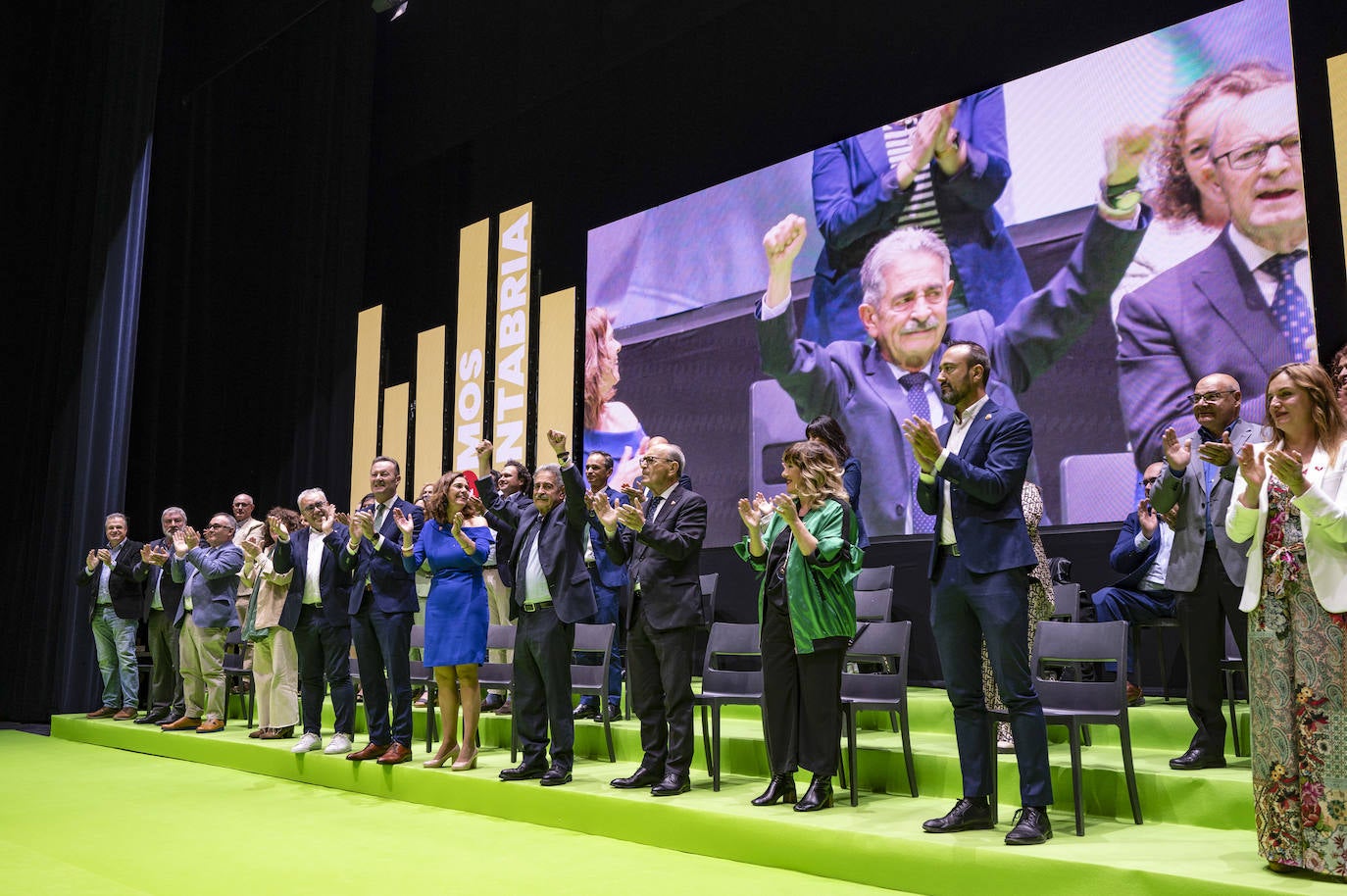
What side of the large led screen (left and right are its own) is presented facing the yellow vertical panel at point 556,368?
right

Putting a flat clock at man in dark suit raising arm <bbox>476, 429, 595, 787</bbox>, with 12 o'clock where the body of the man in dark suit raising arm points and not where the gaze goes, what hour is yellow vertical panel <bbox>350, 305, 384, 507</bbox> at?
The yellow vertical panel is roughly at 4 o'clock from the man in dark suit raising arm.

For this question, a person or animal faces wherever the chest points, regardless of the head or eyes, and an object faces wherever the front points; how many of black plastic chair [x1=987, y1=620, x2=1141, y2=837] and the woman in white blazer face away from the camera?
0

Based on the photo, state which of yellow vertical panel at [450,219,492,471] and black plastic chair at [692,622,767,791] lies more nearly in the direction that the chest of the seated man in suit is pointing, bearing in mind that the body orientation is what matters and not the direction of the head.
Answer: the black plastic chair

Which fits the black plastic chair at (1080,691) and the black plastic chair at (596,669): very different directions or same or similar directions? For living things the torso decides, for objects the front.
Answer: same or similar directions

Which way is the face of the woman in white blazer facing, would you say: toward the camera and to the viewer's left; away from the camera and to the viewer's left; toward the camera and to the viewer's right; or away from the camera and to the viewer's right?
toward the camera and to the viewer's left

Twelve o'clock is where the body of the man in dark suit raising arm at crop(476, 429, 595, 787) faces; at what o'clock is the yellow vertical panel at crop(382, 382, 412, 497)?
The yellow vertical panel is roughly at 4 o'clock from the man in dark suit raising arm.

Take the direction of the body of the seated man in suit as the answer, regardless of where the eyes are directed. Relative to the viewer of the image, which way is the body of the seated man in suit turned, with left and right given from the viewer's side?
facing the viewer and to the left of the viewer

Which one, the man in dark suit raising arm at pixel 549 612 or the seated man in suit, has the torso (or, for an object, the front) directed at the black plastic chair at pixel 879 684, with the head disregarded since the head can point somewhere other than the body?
the seated man in suit

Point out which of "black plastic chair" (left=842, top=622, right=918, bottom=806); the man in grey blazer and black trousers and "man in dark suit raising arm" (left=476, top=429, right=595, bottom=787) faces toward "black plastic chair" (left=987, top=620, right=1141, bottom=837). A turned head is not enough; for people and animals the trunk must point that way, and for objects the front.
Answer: the man in grey blazer and black trousers

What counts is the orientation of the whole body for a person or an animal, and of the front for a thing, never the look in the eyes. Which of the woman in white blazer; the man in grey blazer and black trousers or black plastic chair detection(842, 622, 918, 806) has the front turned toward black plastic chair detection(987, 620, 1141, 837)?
the man in grey blazer and black trousers

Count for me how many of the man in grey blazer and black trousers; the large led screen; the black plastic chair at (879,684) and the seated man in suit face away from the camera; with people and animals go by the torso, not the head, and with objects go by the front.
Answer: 0

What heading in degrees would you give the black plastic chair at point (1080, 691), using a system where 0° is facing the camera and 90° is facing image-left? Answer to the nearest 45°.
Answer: approximately 45°

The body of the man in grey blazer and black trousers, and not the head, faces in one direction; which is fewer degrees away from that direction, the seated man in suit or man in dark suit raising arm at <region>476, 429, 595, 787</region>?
the man in dark suit raising arm

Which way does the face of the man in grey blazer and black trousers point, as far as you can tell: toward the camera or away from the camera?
toward the camera

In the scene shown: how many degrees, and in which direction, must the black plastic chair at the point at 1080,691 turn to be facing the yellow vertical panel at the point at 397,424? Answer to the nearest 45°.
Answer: approximately 90° to its right

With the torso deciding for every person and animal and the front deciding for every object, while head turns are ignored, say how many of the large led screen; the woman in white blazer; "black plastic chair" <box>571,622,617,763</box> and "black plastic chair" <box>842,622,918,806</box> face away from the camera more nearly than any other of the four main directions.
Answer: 0
